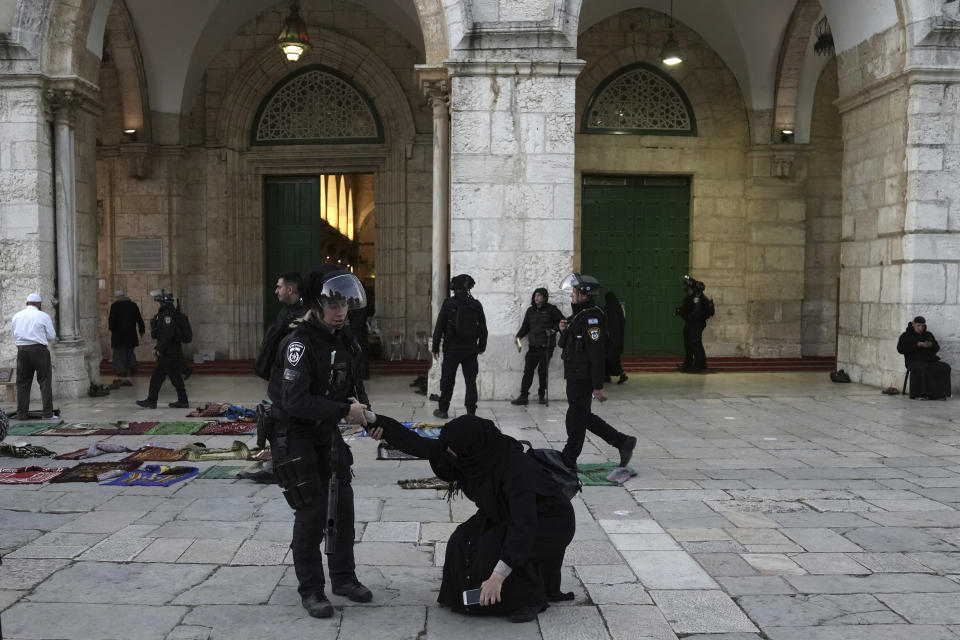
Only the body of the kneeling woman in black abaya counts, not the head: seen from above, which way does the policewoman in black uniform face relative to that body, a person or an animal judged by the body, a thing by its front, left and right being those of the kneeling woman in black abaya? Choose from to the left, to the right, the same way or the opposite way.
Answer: to the left

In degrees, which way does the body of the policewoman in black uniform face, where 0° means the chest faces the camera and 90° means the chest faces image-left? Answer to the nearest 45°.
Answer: approximately 315°

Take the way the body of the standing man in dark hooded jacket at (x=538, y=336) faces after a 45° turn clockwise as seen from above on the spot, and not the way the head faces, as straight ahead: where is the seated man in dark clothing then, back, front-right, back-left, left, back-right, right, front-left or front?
back

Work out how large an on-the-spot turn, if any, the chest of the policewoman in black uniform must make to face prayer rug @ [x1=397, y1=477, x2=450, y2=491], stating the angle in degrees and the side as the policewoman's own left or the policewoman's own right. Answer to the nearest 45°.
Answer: approximately 135° to the policewoman's own left
